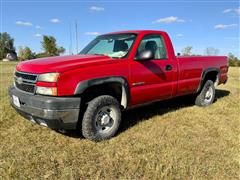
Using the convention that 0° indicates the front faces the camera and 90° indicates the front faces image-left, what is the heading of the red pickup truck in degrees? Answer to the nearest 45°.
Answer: approximately 45°
